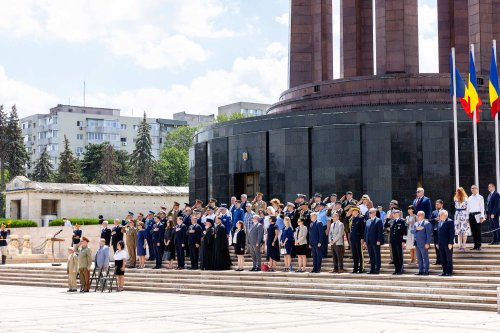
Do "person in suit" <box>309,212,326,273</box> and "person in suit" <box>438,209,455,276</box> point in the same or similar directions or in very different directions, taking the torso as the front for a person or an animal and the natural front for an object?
same or similar directions

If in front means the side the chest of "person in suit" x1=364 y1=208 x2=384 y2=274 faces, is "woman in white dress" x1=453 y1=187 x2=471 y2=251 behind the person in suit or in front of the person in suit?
behind

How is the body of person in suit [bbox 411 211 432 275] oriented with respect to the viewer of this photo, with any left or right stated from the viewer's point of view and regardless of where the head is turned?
facing the viewer and to the left of the viewer

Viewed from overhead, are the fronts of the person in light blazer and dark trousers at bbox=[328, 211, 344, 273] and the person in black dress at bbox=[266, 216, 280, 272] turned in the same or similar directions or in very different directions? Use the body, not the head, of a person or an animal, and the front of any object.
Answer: same or similar directions

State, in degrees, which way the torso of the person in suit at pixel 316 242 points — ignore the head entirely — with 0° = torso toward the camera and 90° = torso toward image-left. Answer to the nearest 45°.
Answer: approximately 45°

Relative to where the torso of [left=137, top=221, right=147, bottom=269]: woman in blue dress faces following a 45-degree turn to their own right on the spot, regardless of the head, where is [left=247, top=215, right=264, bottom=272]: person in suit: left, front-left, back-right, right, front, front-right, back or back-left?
back-left

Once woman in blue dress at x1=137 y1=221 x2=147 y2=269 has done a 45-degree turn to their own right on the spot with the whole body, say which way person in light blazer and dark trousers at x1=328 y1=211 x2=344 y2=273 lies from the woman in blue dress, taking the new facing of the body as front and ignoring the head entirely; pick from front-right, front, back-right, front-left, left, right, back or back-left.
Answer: back-left

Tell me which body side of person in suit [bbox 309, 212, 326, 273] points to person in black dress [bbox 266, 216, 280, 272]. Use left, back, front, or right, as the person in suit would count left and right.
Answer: right

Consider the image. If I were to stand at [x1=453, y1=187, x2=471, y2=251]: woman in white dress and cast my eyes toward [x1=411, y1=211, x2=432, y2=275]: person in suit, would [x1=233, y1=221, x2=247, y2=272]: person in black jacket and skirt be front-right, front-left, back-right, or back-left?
front-right

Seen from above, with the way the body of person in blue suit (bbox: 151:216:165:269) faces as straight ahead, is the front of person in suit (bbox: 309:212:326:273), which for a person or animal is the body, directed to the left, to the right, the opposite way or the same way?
the same way

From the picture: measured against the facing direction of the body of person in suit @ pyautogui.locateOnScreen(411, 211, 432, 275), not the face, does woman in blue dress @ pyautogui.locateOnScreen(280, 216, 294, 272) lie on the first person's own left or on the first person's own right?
on the first person's own right

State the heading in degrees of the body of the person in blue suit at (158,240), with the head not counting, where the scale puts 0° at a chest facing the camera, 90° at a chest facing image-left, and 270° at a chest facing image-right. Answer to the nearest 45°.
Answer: approximately 45°

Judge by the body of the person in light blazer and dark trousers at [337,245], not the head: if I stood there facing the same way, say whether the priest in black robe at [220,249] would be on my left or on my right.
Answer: on my right

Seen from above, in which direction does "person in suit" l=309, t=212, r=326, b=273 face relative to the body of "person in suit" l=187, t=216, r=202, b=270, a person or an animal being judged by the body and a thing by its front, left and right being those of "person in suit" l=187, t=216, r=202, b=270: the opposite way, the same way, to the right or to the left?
the same way

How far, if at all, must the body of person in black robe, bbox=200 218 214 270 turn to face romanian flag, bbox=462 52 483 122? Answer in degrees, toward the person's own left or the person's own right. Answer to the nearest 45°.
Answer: approximately 135° to the person's own left

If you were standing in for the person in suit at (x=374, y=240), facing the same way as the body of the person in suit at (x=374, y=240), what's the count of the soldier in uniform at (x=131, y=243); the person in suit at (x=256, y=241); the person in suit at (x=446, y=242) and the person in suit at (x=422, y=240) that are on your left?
2
